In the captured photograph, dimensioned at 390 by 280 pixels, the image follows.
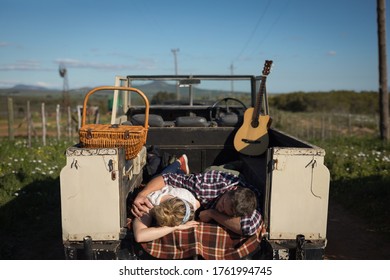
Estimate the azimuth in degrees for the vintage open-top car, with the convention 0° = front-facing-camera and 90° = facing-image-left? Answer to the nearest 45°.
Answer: approximately 180°

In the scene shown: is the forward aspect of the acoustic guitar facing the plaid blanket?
yes

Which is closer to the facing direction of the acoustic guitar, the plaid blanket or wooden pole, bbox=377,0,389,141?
the plaid blanket
